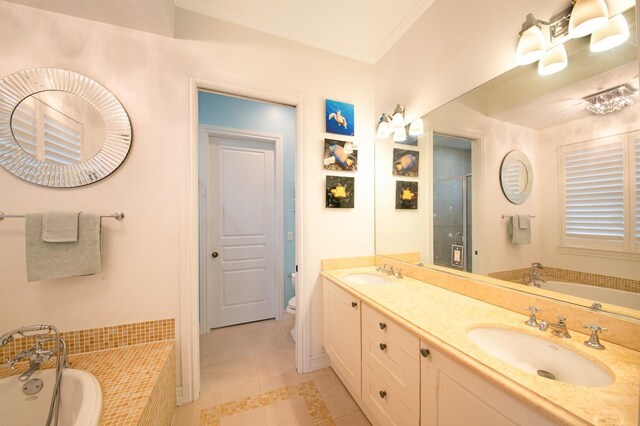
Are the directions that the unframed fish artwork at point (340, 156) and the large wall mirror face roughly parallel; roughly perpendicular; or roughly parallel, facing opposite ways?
roughly perpendicular

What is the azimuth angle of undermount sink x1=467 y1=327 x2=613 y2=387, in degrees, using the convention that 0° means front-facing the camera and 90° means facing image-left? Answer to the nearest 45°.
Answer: approximately 45°

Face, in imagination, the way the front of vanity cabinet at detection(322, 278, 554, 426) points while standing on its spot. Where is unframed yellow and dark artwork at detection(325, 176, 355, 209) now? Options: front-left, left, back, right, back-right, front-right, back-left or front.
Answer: right

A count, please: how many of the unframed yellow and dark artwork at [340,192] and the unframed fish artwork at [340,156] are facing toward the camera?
2

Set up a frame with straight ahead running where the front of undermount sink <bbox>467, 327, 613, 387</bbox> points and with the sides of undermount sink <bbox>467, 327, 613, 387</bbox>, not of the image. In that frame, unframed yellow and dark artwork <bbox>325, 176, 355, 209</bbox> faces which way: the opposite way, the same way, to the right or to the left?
to the left

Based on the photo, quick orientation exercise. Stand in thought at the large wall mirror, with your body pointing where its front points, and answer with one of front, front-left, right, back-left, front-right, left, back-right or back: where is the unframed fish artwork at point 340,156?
front-right

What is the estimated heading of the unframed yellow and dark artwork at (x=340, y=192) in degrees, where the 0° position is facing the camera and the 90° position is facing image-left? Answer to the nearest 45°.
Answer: approximately 0°

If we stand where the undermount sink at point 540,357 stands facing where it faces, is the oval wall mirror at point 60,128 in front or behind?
in front

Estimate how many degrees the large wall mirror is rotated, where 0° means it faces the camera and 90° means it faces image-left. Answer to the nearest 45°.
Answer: approximately 45°

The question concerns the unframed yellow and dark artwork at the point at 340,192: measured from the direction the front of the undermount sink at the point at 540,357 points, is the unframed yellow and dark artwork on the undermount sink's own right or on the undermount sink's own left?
on the undermount sink's own right

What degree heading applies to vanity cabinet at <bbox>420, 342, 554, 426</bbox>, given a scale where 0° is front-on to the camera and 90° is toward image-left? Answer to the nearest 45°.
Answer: approximately 45°
